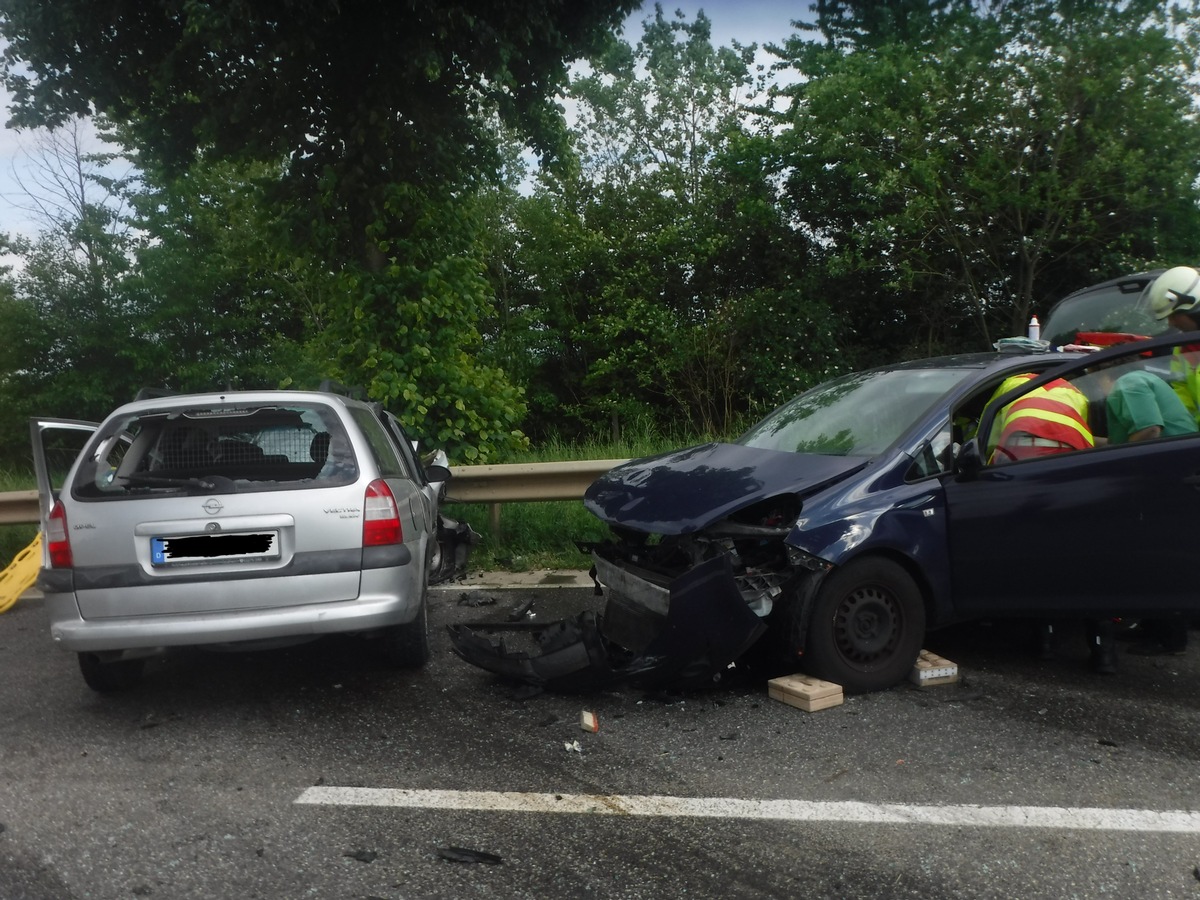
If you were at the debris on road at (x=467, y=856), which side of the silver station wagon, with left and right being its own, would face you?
back

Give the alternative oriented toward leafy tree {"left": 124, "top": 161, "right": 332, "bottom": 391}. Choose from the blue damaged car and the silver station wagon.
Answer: the silver station wagon

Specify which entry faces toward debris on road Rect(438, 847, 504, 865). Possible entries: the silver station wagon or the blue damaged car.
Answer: the blue damaged car

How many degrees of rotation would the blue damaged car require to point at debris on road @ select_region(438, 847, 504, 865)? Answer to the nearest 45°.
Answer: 0° — it already faces it

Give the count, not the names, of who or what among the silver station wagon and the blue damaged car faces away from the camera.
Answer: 1

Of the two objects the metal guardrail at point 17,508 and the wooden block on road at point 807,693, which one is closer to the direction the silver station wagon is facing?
the metal guardrail

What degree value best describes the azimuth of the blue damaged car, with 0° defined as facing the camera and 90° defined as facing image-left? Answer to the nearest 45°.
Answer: approximately 45°

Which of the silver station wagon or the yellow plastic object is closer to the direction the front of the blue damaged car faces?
the silver station wagon

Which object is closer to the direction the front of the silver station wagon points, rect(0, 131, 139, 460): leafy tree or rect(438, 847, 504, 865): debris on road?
the leafy tree

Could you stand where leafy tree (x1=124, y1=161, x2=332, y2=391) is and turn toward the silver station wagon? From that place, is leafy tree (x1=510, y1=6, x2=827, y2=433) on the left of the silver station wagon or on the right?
left

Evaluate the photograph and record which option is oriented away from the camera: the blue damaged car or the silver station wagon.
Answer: the silver station wagon

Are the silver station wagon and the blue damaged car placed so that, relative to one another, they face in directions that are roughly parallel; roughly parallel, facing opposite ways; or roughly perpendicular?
roughly perpendicular

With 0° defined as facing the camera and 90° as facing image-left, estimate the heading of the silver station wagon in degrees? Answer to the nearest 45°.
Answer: approximately 180°
